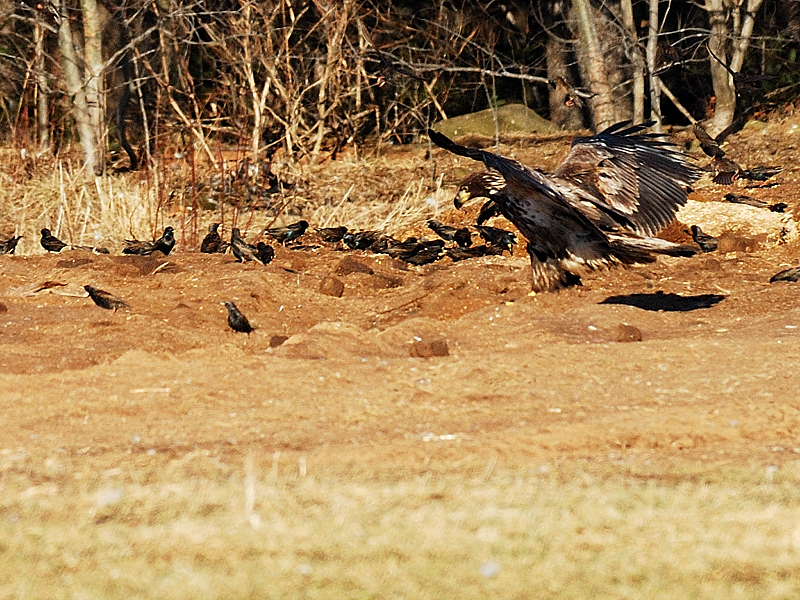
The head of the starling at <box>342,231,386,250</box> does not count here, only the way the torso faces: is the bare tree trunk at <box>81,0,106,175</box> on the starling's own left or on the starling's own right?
on the starling's own right

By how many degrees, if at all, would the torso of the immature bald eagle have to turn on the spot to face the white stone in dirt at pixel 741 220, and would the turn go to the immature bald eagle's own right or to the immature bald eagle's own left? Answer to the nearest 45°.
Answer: approximately 135° to the immature bald eagle's own right

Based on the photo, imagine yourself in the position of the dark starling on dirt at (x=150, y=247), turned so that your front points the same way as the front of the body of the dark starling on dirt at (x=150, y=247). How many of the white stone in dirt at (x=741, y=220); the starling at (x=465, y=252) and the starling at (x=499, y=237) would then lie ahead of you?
3

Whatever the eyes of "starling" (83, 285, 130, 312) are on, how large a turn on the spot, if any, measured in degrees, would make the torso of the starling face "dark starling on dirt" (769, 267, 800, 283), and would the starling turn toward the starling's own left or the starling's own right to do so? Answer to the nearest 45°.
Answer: approximately 180°

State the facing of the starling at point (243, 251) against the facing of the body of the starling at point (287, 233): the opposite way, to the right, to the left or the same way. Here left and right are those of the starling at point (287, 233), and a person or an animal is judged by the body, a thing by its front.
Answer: the opposite way

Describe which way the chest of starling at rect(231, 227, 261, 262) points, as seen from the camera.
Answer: to the viewer's left

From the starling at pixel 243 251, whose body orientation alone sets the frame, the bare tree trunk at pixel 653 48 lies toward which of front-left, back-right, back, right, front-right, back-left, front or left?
back-right

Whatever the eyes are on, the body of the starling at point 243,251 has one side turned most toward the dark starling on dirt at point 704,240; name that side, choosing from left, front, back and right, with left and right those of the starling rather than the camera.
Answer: back

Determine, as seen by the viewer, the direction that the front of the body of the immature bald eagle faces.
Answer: to the viewer's left

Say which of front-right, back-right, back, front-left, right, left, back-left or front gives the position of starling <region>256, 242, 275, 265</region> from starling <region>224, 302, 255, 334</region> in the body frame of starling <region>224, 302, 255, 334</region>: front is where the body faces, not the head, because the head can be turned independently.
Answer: right

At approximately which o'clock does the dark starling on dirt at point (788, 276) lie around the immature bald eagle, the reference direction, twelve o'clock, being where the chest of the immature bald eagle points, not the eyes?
The dark starling on dirt is roughly at 5 o'clock from the immature bald eagle.

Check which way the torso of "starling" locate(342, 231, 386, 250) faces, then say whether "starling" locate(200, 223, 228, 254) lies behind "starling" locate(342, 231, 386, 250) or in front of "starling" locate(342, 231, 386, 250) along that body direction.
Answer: in front

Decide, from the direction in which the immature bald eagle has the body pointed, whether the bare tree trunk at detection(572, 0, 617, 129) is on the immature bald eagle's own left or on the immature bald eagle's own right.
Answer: on the immature bald eagle's own right
